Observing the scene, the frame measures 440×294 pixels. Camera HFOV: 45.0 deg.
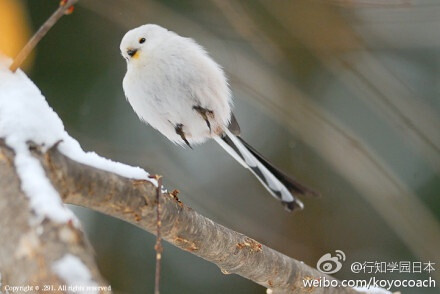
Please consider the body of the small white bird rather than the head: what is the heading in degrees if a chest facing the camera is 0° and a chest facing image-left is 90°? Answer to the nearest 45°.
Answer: approximately 45°

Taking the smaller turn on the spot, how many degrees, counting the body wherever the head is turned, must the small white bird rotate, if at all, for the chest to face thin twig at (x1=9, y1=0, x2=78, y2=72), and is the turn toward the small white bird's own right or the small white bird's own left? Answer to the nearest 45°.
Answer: approximately 45° to the small white bird's own right

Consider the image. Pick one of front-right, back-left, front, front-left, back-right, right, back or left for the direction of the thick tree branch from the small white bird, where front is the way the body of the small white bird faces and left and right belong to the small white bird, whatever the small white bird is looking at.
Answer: front-left
